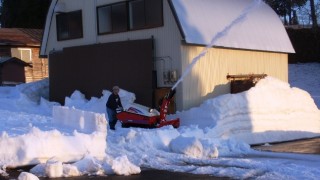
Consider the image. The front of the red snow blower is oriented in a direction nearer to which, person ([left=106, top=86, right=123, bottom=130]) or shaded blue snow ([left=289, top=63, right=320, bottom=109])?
the shaded blue snow

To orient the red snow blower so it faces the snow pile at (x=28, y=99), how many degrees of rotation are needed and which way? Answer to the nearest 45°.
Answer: approximately 135° to its left

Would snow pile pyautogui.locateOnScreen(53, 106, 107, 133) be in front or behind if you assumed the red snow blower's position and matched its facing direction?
behind

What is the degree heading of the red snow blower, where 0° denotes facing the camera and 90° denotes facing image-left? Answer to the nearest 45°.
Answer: approximately 270°

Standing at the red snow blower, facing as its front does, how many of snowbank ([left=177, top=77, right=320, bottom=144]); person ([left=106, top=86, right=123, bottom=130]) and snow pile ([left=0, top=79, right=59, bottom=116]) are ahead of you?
1

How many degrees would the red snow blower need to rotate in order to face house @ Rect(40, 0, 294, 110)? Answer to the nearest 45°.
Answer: approximately 90° to its left

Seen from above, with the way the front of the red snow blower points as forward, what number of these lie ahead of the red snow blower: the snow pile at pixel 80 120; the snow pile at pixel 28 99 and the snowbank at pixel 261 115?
1

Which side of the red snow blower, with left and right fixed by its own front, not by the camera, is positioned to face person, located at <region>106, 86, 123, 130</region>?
back

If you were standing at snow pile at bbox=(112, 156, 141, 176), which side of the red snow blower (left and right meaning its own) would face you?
right

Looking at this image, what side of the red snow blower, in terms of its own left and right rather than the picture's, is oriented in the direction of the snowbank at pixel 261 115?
front
